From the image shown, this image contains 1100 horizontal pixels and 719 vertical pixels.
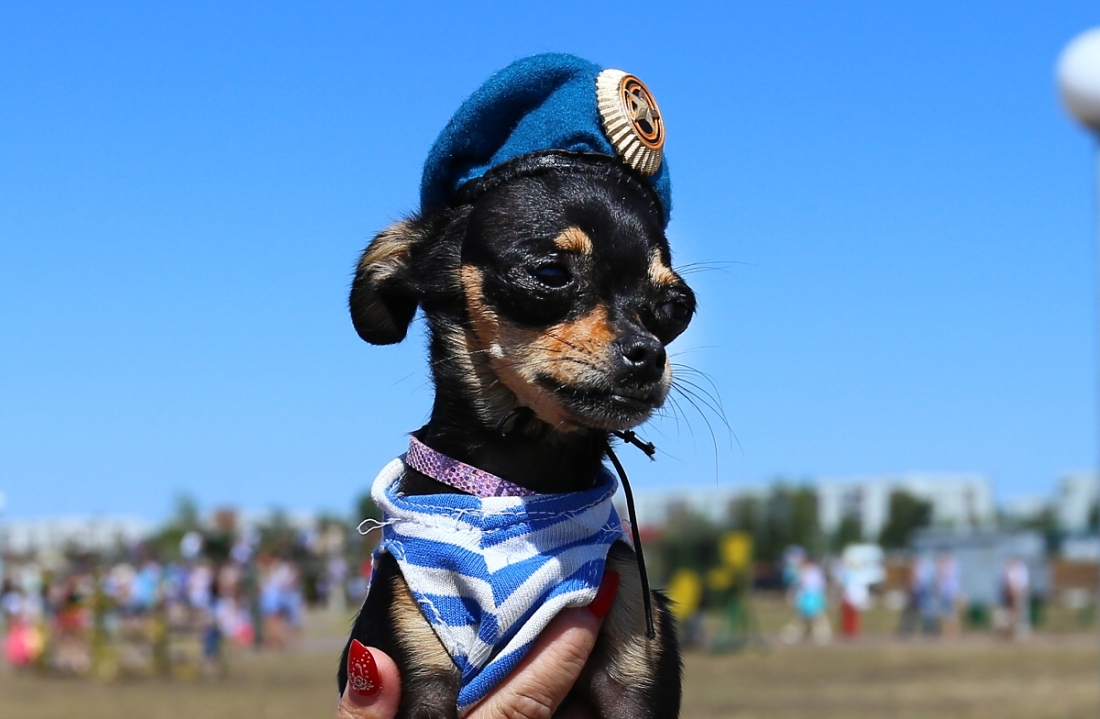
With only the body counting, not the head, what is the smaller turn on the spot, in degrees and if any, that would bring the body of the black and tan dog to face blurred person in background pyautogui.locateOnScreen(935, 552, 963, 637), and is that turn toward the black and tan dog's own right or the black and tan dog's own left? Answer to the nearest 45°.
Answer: approximately 135° to the black and tan dog's own left

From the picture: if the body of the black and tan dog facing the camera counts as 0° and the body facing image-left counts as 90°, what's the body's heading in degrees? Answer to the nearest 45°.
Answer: approximately 315°

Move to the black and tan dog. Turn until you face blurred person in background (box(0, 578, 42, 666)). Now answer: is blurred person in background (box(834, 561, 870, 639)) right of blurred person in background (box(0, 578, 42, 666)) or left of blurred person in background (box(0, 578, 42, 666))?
right

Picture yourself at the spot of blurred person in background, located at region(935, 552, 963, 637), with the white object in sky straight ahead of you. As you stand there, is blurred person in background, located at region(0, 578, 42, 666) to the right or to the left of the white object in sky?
right

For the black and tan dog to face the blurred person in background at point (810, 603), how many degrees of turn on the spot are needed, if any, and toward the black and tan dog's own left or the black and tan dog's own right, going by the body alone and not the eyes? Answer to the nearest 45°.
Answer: approximately 135° to the black and tan dog's own left

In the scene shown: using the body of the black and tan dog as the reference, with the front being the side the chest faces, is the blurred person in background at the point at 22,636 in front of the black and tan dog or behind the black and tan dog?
behind

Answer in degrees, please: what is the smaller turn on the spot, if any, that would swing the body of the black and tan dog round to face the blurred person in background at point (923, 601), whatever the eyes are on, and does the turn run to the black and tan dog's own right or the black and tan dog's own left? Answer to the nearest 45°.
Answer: approximately 135° to the black and tan dog's own left

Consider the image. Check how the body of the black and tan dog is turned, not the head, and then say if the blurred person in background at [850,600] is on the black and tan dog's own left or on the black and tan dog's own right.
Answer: on the black and tan dog's own left
